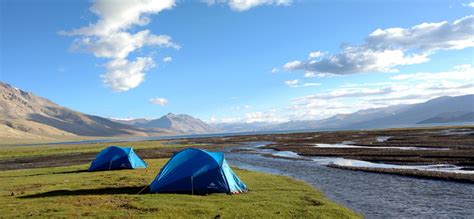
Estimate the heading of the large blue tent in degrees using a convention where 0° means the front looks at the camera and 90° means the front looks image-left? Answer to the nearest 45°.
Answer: approximately 270°

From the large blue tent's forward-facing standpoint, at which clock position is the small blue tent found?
The small blue tent is roughly at 8 o'clock from the large blue tent.
